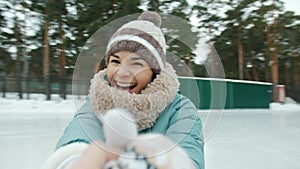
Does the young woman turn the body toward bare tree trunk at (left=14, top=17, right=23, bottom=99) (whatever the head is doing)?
no

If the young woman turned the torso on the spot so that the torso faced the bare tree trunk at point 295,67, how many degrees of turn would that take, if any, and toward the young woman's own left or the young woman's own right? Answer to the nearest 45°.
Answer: approximately 135° to the young woman's own left

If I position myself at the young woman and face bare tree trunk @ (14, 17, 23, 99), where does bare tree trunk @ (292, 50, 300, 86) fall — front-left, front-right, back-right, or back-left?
front-right

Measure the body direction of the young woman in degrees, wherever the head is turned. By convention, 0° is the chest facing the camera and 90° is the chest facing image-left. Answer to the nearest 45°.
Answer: approximately 0°

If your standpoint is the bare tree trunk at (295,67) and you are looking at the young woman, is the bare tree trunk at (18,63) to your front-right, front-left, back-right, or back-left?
front-right
